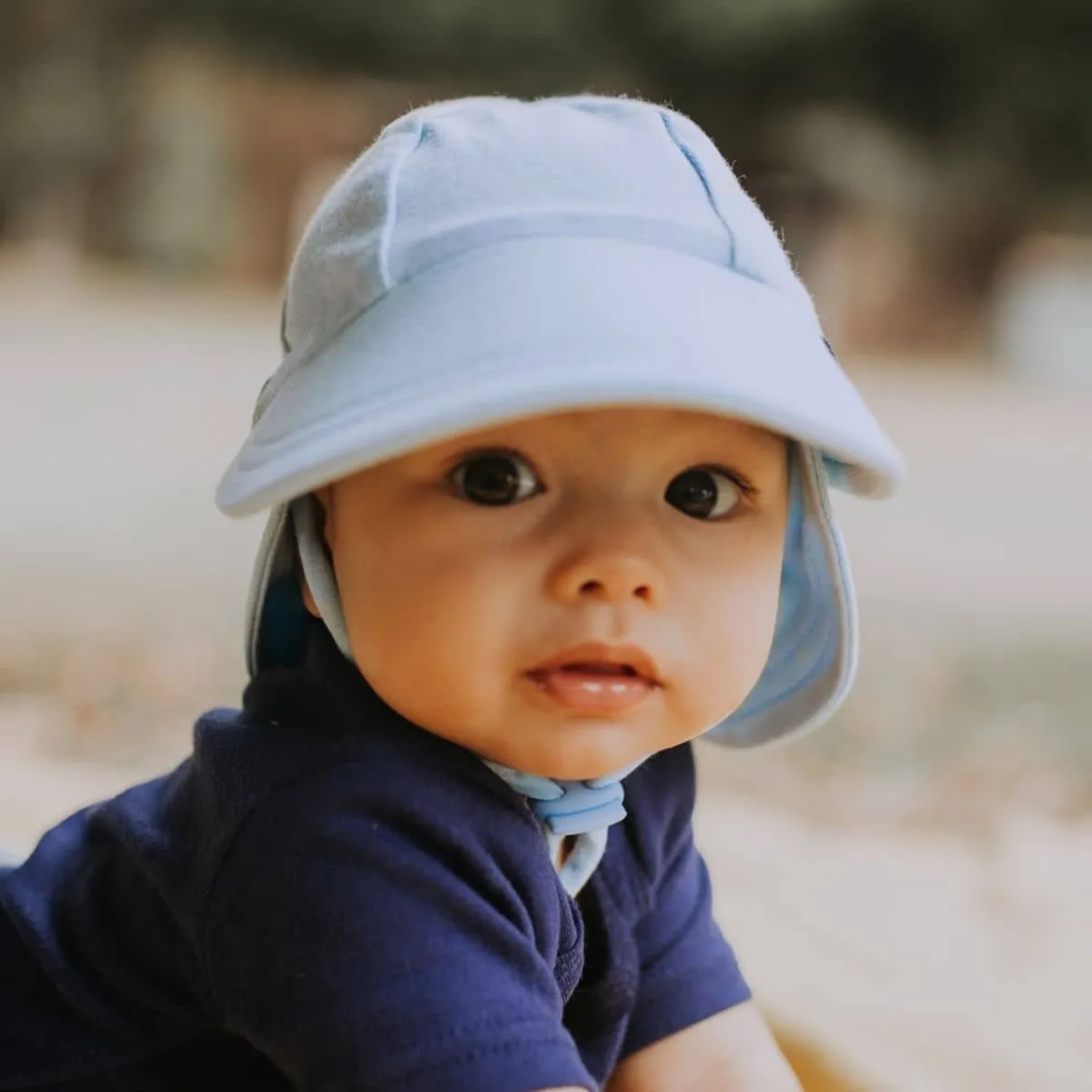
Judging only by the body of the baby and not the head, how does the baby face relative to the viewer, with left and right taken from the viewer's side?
facing the viewer and to the right of the viewer
